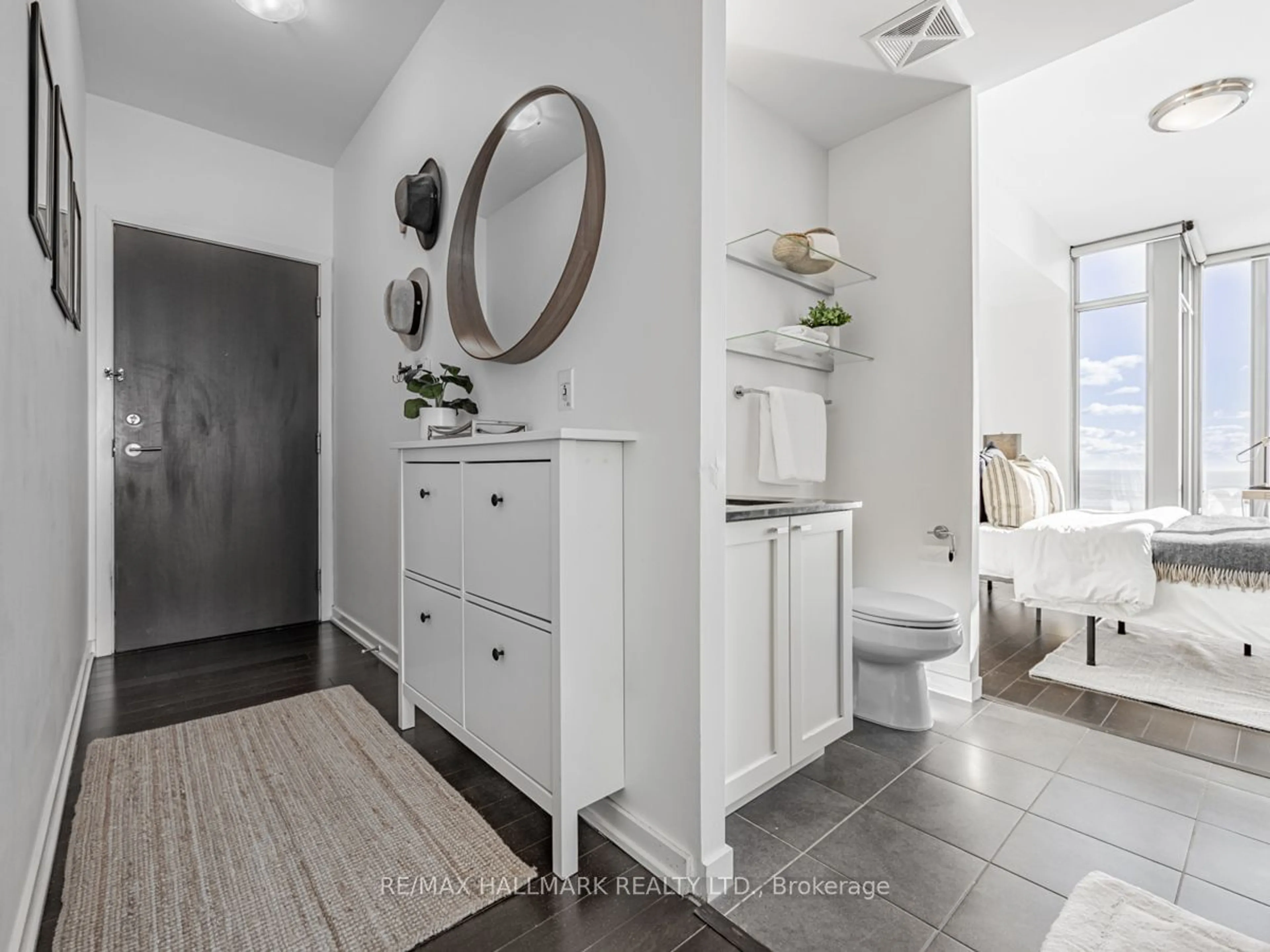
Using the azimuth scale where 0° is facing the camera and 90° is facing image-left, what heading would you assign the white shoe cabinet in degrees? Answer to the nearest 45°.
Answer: approximately 45°

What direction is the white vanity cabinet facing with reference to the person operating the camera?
facing the viewer and to the right of the viewer

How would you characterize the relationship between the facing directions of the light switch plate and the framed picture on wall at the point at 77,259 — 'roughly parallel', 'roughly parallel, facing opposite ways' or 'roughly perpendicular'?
roughly parallel, facing opposite ways

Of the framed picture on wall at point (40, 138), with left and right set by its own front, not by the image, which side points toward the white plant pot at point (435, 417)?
front

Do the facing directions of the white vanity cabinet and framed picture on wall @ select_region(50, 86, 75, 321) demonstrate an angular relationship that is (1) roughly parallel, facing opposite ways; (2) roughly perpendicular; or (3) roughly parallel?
roughly perpendicular

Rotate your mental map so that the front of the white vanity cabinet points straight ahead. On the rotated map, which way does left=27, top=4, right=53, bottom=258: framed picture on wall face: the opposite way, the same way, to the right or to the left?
to the left

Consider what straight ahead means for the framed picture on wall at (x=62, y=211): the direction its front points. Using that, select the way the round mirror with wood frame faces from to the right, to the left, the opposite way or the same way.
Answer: the opposite way

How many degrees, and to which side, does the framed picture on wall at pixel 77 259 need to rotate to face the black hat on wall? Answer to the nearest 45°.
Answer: approximately 45° to its right

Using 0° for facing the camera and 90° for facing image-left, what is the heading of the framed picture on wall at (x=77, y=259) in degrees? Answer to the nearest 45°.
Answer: approximately 270°

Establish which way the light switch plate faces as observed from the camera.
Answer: facing the viewer and to the left of the viewer

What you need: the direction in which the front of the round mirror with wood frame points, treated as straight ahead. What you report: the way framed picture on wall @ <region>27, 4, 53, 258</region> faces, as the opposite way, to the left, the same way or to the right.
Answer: the opposite way

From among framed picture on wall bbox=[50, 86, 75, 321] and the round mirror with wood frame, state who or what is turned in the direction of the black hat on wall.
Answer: the framed picture on wall

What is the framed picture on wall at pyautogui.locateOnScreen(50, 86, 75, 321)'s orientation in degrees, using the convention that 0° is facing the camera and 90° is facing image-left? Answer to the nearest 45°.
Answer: approximately 270°

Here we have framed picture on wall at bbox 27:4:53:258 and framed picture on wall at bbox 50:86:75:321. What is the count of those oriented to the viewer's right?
2

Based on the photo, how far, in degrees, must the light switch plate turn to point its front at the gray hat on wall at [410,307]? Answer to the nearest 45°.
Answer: approximately 90° to its right
